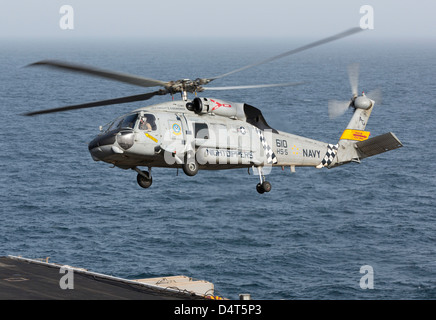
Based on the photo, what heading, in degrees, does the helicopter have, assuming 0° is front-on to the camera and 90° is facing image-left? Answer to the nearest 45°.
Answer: approximately 45°
